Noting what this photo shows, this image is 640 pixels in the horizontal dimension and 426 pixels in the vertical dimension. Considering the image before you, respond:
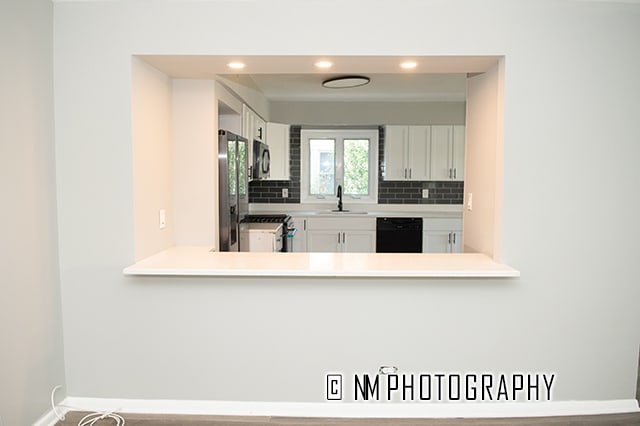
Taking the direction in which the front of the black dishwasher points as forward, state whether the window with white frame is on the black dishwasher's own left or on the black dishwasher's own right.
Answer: on the black dishwasher's own right

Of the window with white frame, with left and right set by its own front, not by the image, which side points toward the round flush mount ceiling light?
front

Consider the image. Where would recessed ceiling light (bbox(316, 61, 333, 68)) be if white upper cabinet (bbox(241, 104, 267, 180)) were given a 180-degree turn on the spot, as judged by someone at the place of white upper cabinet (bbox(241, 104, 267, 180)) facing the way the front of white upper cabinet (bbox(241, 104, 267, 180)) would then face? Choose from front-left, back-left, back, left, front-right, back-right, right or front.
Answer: left

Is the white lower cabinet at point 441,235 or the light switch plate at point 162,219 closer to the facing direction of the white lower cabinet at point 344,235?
the light switch plate

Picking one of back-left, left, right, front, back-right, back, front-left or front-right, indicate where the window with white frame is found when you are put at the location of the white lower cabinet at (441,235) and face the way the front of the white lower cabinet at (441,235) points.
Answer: right

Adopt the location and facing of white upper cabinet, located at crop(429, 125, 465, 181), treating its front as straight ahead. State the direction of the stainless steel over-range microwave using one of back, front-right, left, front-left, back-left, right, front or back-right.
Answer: front-right

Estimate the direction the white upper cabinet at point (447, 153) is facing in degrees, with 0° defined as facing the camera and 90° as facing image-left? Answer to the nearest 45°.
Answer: approximately 0°

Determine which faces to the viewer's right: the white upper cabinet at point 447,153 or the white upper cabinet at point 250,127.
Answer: the white upper cabinet at point 250,127

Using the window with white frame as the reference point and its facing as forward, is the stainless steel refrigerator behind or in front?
in front

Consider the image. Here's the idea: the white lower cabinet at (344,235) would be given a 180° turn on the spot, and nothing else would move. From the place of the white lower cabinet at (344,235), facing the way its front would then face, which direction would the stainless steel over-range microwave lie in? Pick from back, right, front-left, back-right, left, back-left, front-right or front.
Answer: back-left

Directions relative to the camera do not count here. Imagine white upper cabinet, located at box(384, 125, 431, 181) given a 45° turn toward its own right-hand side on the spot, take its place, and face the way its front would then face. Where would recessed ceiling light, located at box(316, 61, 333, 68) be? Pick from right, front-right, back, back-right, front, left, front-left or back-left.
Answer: front-left

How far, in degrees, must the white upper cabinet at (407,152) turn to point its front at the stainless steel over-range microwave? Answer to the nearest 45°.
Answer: approximately 45° to its right

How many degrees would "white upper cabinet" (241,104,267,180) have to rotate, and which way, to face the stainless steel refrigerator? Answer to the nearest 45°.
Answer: approximately 90° to its right
